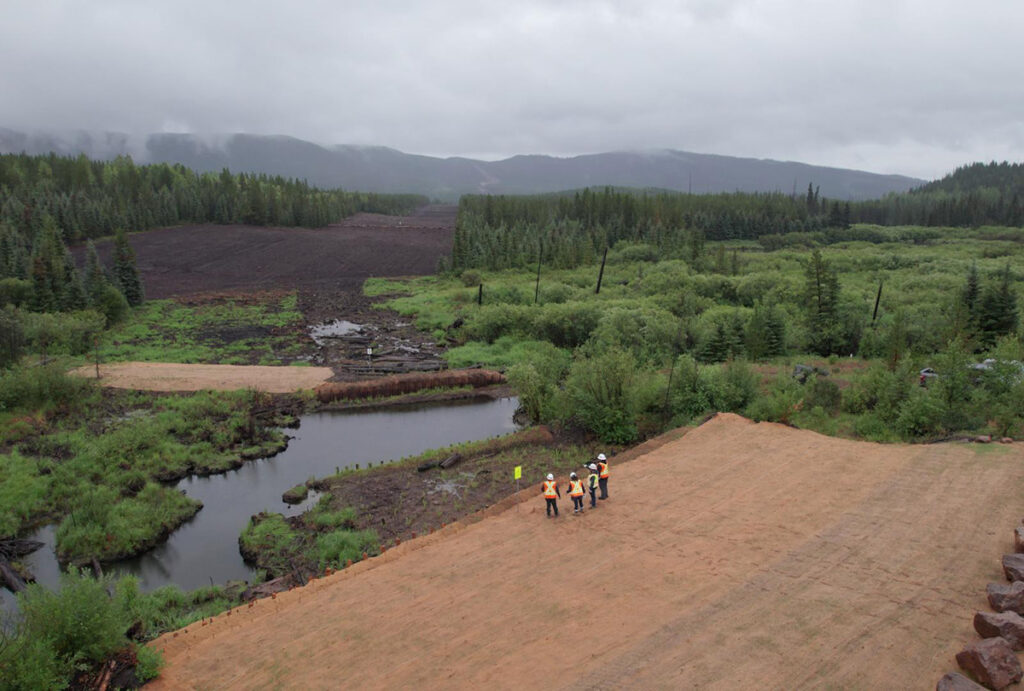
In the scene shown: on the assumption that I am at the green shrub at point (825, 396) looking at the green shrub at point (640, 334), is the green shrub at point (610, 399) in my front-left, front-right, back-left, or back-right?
front-left

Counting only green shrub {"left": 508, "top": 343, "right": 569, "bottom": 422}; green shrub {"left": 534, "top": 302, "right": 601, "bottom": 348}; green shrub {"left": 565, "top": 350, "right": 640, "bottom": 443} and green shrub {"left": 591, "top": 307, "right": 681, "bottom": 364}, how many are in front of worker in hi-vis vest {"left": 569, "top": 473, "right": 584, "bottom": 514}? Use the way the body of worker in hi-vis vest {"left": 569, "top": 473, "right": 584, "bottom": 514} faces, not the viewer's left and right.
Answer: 4

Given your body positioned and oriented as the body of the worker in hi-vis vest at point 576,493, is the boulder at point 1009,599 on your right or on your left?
on your right

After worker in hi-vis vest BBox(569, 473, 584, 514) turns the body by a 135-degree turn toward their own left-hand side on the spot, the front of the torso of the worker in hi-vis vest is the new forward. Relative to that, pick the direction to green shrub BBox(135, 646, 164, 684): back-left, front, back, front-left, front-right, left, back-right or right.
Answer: front

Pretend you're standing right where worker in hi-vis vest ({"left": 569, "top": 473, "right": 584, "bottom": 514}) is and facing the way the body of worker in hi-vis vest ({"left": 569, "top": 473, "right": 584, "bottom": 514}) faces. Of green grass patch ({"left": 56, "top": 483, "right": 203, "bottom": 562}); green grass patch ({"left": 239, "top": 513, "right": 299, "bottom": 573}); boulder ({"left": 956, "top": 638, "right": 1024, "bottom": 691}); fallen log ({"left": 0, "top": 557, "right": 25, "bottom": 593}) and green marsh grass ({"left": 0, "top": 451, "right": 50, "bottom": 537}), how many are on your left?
4

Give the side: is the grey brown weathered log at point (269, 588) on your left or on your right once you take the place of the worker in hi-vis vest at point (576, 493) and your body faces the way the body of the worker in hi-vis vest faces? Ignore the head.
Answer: on your left

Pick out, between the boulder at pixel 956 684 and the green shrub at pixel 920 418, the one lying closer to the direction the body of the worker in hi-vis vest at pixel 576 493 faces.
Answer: the green shrub

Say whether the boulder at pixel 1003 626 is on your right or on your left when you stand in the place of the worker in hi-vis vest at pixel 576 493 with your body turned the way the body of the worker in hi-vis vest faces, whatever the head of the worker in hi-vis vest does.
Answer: on your right

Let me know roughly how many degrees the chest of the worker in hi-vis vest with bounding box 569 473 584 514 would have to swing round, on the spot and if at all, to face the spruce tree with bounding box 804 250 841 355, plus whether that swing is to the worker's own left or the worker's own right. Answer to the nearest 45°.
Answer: approximately 45° to the worker's own right

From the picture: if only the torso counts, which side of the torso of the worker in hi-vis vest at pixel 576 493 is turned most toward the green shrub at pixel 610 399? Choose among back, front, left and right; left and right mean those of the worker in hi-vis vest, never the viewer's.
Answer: front

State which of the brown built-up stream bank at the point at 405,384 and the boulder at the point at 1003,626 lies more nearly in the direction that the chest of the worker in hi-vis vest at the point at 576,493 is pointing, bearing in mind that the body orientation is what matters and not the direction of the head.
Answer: the brown built-up stream bank

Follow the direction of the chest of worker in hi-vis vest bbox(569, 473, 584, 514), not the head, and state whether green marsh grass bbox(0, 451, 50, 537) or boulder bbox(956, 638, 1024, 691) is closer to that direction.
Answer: the green marsh grass

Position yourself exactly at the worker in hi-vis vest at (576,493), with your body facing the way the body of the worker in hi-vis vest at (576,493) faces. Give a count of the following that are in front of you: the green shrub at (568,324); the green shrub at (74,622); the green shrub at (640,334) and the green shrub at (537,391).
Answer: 3

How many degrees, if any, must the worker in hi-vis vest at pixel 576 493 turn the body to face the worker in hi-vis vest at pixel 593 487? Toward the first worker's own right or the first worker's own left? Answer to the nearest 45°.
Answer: approximately 45° to the first worker's own right

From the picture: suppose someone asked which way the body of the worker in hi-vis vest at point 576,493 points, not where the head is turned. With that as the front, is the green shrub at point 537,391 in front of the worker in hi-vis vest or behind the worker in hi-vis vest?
in front

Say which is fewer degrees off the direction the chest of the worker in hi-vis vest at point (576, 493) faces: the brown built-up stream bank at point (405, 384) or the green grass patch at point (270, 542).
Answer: the brown built-up stream bank

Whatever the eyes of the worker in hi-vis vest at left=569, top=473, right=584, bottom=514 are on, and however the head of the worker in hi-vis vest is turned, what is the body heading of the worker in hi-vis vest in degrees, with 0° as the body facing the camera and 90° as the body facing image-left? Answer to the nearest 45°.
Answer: approximately 180°

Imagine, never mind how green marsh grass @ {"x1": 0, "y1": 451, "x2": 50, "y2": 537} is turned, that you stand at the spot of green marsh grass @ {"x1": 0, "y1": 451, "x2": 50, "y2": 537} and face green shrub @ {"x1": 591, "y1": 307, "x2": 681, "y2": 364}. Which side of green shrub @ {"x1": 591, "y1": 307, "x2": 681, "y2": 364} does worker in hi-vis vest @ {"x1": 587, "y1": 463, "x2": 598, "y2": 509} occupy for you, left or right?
right
